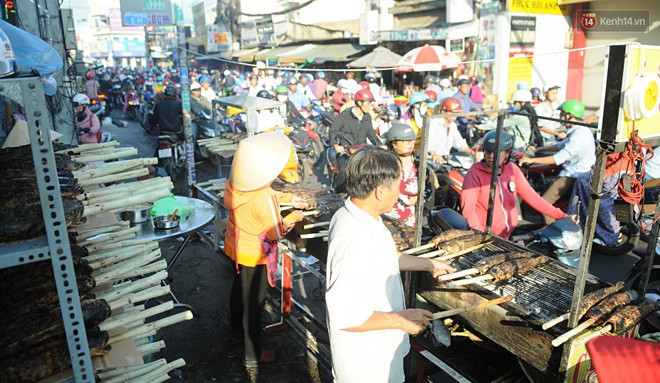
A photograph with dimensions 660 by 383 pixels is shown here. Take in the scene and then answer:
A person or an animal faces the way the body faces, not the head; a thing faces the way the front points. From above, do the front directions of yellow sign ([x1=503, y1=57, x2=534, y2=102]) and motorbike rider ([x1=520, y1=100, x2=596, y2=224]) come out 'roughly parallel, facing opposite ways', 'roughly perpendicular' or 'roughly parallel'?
roughly perpendicular

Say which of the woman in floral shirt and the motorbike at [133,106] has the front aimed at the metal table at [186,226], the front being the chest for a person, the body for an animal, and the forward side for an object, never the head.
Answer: the motorbike

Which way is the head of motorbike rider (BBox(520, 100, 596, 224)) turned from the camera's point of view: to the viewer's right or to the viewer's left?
to the viewer's left

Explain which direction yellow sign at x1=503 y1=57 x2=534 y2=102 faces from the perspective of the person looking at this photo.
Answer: facing the viewer

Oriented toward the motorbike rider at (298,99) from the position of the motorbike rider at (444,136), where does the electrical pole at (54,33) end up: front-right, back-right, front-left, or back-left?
front-left

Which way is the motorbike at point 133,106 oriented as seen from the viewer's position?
toward the camera

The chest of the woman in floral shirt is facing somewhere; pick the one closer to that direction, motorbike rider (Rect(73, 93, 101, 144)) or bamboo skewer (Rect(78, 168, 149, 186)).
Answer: the bamboo skewer

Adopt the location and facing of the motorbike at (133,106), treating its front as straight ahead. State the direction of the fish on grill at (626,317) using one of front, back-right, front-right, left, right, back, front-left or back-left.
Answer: front

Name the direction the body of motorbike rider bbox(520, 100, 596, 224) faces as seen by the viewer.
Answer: to the viewer's left

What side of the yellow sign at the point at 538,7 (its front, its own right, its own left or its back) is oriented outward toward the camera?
front

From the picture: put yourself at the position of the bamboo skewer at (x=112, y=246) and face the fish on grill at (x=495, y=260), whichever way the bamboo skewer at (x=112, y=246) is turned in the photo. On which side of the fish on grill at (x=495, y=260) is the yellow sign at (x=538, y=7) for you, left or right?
left
